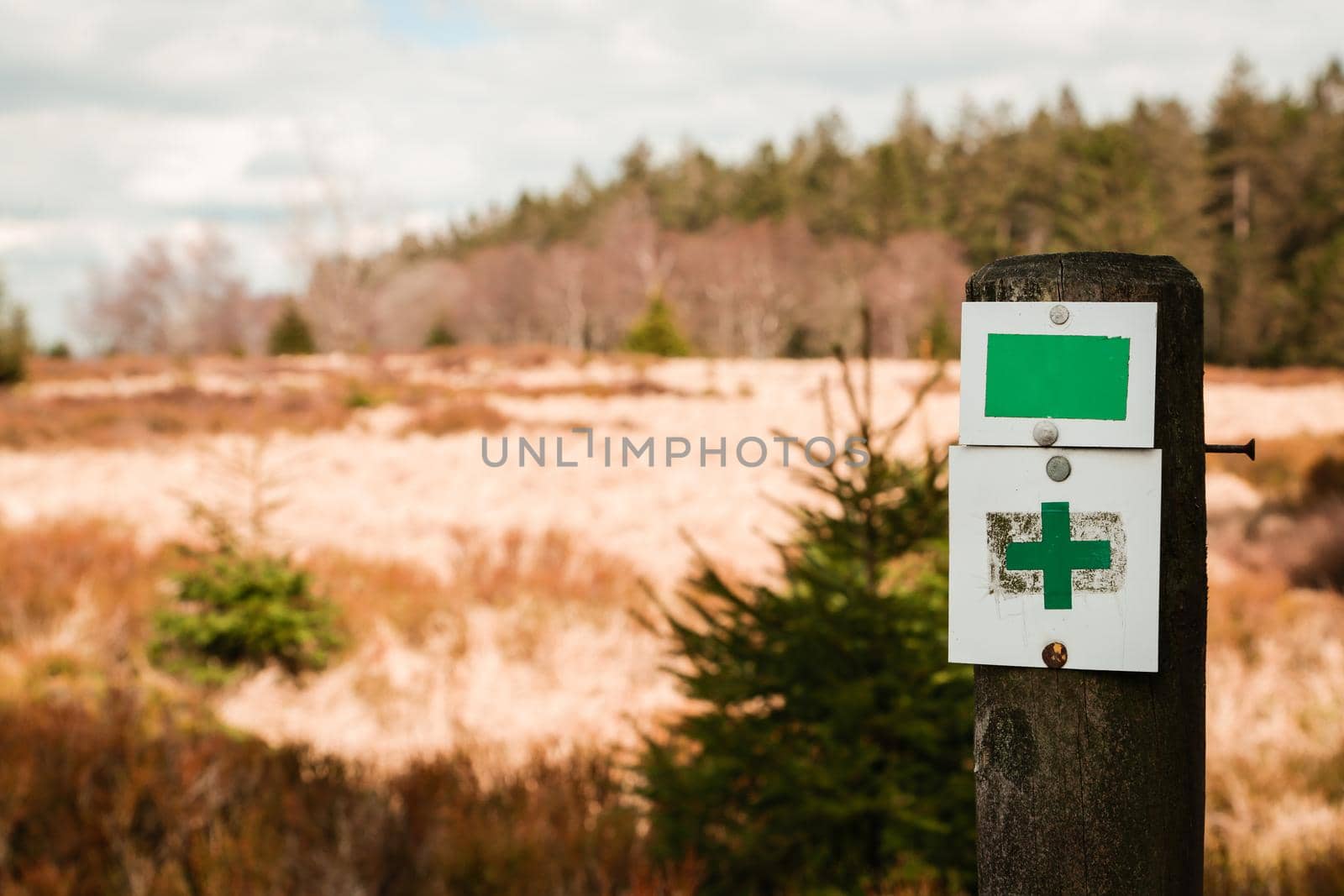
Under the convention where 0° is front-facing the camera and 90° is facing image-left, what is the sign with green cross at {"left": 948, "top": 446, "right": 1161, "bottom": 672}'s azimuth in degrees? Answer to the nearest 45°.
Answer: approximately 0°

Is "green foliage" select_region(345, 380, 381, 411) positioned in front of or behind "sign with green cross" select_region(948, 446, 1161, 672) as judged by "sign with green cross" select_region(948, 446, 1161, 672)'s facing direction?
behind

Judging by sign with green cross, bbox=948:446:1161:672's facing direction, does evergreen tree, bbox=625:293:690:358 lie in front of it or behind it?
behind

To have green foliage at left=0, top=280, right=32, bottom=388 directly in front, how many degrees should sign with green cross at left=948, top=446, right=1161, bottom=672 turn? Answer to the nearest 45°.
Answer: approximately 135° to its right

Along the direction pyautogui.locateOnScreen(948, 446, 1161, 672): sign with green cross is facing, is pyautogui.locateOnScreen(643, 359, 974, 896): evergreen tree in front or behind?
behind

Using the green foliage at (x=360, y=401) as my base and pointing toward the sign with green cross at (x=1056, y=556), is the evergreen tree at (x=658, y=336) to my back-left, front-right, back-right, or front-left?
back-left
